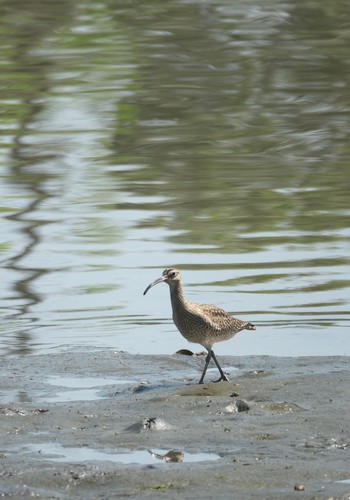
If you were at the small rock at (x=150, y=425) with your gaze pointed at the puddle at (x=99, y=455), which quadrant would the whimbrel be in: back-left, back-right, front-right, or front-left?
back-right

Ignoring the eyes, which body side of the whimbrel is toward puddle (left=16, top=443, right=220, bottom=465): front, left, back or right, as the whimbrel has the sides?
left

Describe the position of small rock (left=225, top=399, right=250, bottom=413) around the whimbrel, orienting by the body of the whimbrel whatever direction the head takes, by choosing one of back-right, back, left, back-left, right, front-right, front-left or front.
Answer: left

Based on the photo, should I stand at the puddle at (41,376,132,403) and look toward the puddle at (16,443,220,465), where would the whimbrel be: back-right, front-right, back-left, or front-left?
back-left

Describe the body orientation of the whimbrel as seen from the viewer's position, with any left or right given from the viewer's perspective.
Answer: facing to the left of the viewer

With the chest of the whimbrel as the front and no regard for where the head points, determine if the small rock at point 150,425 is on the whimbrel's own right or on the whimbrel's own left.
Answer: on the whimbrel's own left

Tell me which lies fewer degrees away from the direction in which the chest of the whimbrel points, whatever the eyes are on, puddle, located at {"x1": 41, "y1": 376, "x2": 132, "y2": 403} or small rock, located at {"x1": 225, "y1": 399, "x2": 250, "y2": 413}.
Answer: the puddle

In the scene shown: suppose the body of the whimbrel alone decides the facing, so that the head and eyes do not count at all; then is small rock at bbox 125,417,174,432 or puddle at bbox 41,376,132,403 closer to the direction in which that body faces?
the puddle
